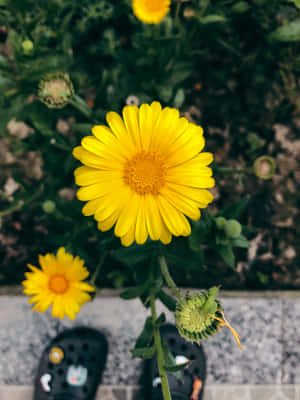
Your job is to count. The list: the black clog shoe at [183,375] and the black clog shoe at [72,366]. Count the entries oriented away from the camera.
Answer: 2

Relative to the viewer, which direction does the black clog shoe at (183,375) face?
away from the camera

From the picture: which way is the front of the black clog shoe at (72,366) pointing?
away from the camera

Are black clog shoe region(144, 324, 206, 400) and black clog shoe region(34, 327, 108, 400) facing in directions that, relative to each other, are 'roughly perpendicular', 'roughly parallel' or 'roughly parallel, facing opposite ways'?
roughly parallel
